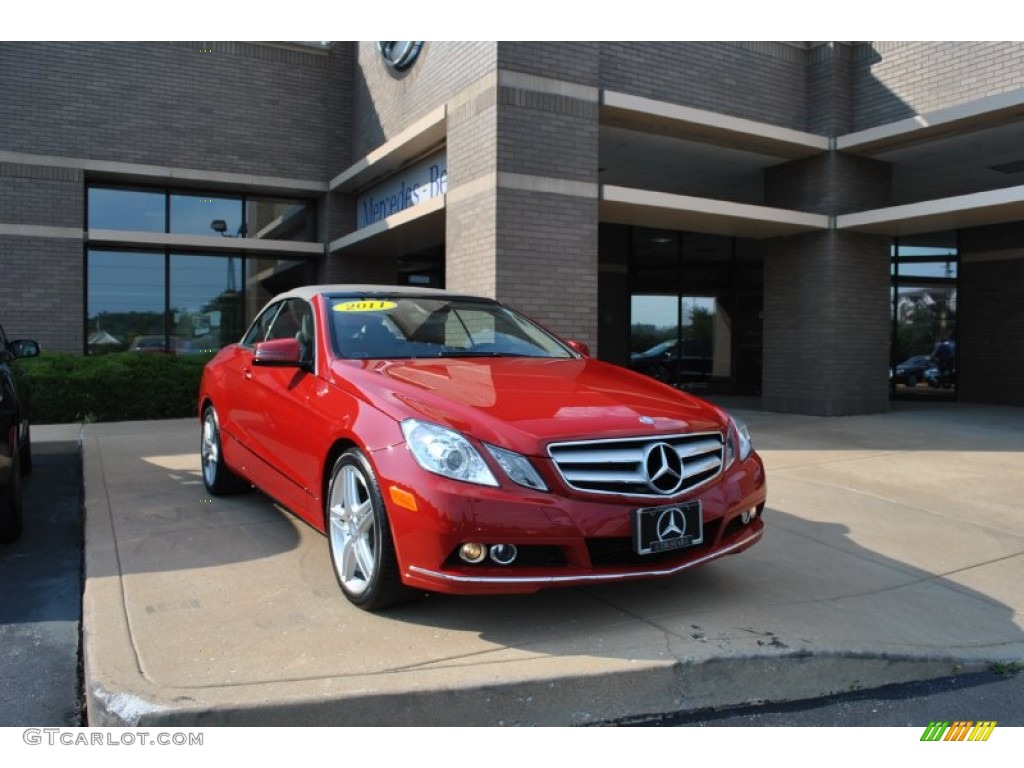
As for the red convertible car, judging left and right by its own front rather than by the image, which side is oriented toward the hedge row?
back

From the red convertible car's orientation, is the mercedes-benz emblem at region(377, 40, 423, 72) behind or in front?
behind

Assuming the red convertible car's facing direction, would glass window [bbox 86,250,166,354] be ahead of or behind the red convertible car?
behind

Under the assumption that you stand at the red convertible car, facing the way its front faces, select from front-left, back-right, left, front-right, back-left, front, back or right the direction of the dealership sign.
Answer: back-left

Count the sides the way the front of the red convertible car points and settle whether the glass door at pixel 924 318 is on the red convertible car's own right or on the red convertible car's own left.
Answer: on the red convertible car's own left

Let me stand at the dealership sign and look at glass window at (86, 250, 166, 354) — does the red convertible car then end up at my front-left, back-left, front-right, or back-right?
back-left

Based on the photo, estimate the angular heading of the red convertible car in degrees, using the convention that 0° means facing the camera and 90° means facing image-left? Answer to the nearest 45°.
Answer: approximately 315°

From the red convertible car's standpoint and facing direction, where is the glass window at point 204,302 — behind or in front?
behind
